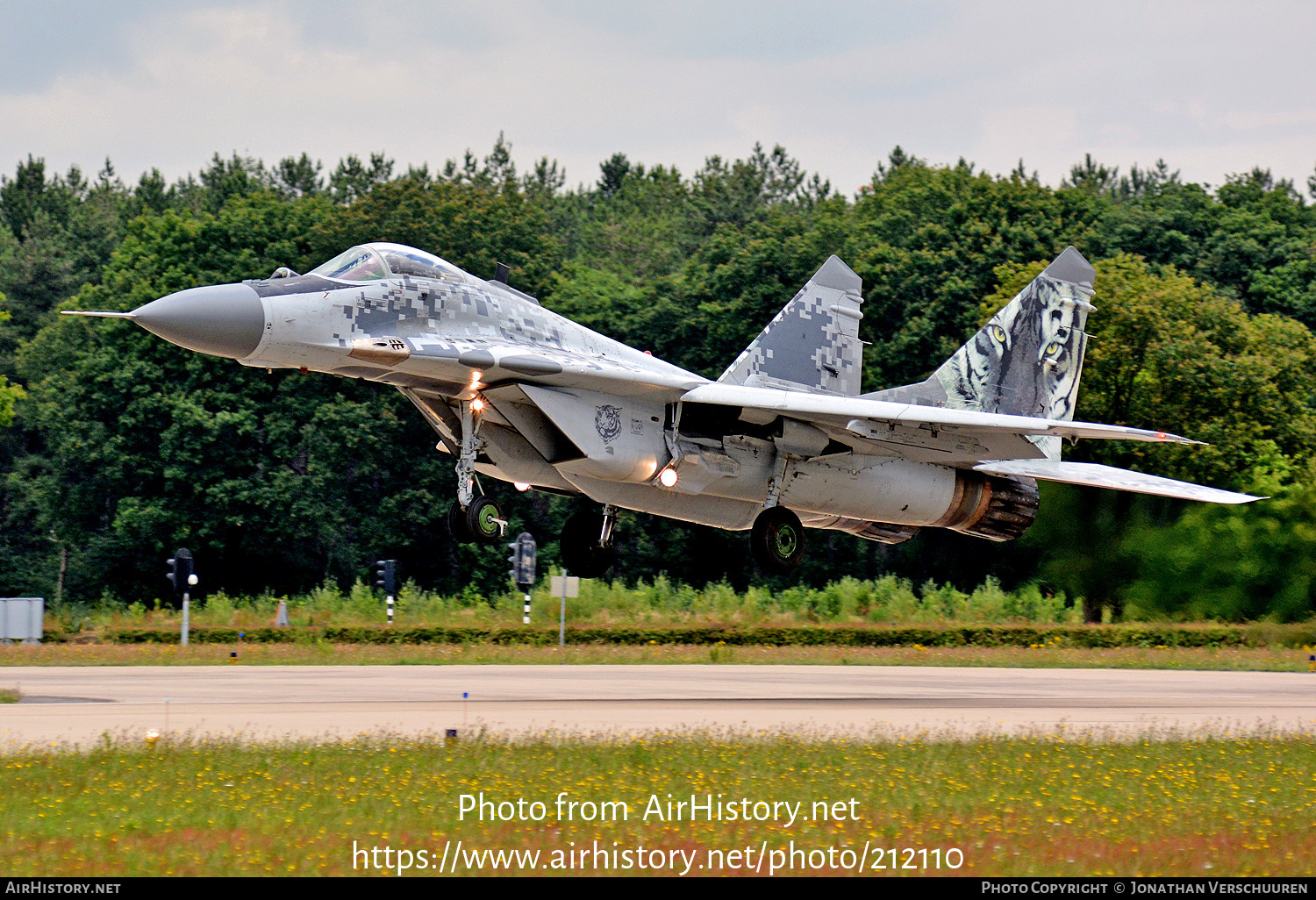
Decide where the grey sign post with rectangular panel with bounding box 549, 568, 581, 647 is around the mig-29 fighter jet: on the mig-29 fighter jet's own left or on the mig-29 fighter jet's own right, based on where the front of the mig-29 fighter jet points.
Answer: on the mig-29 fighter jet's own right

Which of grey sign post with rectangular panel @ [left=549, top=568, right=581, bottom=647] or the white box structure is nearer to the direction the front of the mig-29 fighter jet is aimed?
the white box structure

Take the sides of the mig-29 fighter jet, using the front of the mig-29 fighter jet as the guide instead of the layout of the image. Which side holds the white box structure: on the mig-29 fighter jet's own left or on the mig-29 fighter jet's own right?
on the mig-29 fighter jet's own right

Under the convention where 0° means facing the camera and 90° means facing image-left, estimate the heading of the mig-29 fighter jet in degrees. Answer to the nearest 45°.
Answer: approximately 45°
